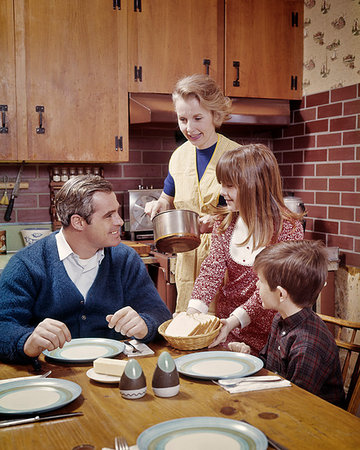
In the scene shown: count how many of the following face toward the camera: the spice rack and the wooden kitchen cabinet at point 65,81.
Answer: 2

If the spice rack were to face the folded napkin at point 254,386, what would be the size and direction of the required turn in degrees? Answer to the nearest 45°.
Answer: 0° — it already faces it

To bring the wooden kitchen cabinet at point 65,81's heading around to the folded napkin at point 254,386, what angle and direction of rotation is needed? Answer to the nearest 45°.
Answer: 0° — it already faces it

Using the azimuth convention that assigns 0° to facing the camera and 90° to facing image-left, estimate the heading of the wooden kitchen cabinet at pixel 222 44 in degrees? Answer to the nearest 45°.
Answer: approximately 0°
